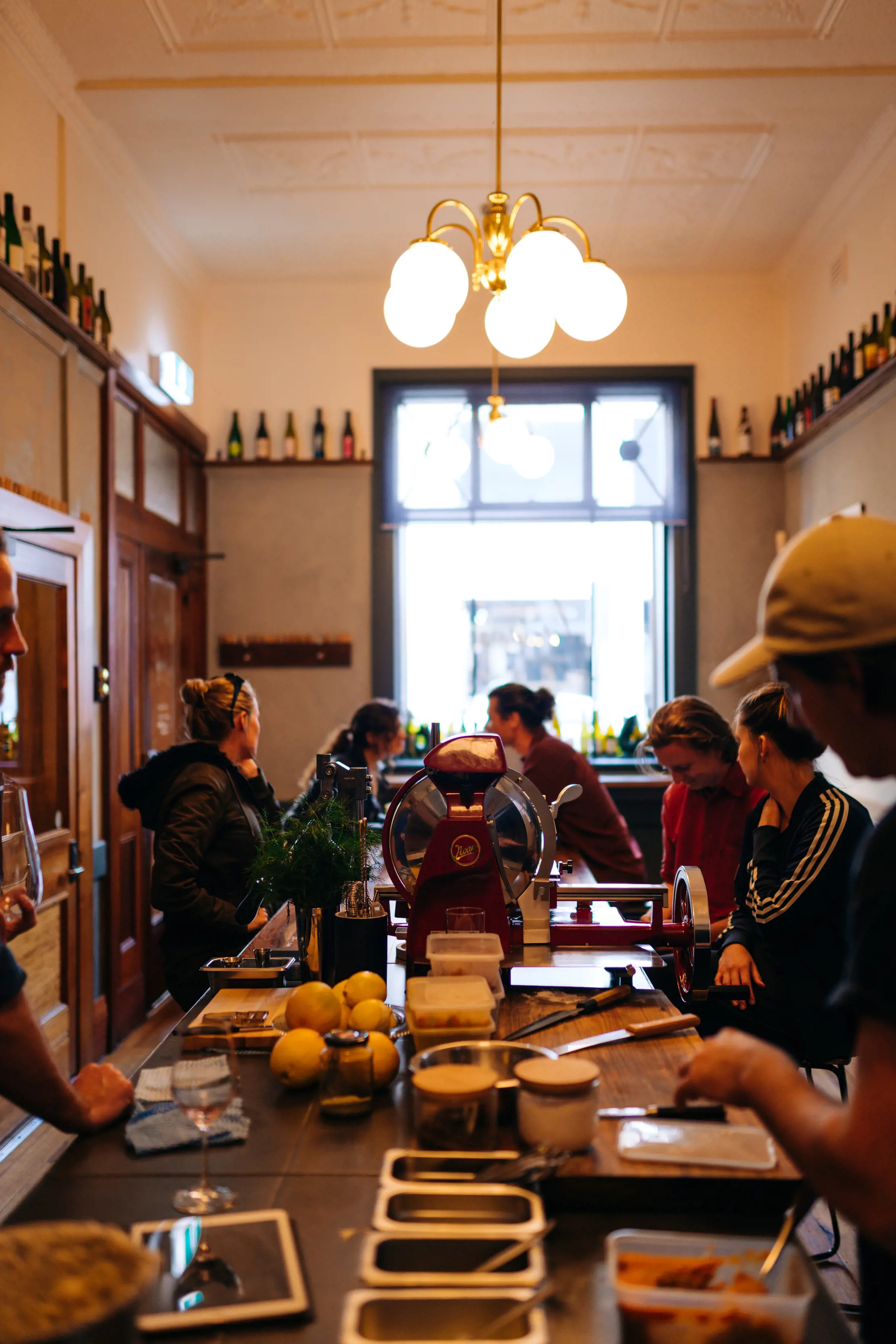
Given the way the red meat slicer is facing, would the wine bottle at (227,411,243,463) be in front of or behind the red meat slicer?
behind

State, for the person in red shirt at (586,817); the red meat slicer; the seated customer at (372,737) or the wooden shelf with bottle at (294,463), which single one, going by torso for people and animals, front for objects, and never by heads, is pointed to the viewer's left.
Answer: the person in red shirt

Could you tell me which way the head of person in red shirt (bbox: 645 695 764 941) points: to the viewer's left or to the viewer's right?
to the viewer's left

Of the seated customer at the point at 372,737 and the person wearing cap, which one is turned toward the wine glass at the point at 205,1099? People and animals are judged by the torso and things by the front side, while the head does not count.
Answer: the person wearing cap

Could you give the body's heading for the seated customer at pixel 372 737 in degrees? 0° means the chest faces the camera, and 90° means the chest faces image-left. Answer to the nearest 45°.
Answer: approximately 270°

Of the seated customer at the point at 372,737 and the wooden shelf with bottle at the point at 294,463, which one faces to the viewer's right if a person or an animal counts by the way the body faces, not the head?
the seated customer

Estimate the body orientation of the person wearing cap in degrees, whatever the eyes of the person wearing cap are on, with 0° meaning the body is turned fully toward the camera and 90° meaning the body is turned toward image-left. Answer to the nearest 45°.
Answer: approximately 90°

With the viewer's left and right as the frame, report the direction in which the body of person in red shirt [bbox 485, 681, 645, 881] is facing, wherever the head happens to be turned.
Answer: facing to the left of the viewer

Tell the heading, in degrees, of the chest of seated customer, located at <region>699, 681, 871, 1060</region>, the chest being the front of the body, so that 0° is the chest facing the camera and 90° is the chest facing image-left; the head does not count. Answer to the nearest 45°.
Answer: approximately 90°
